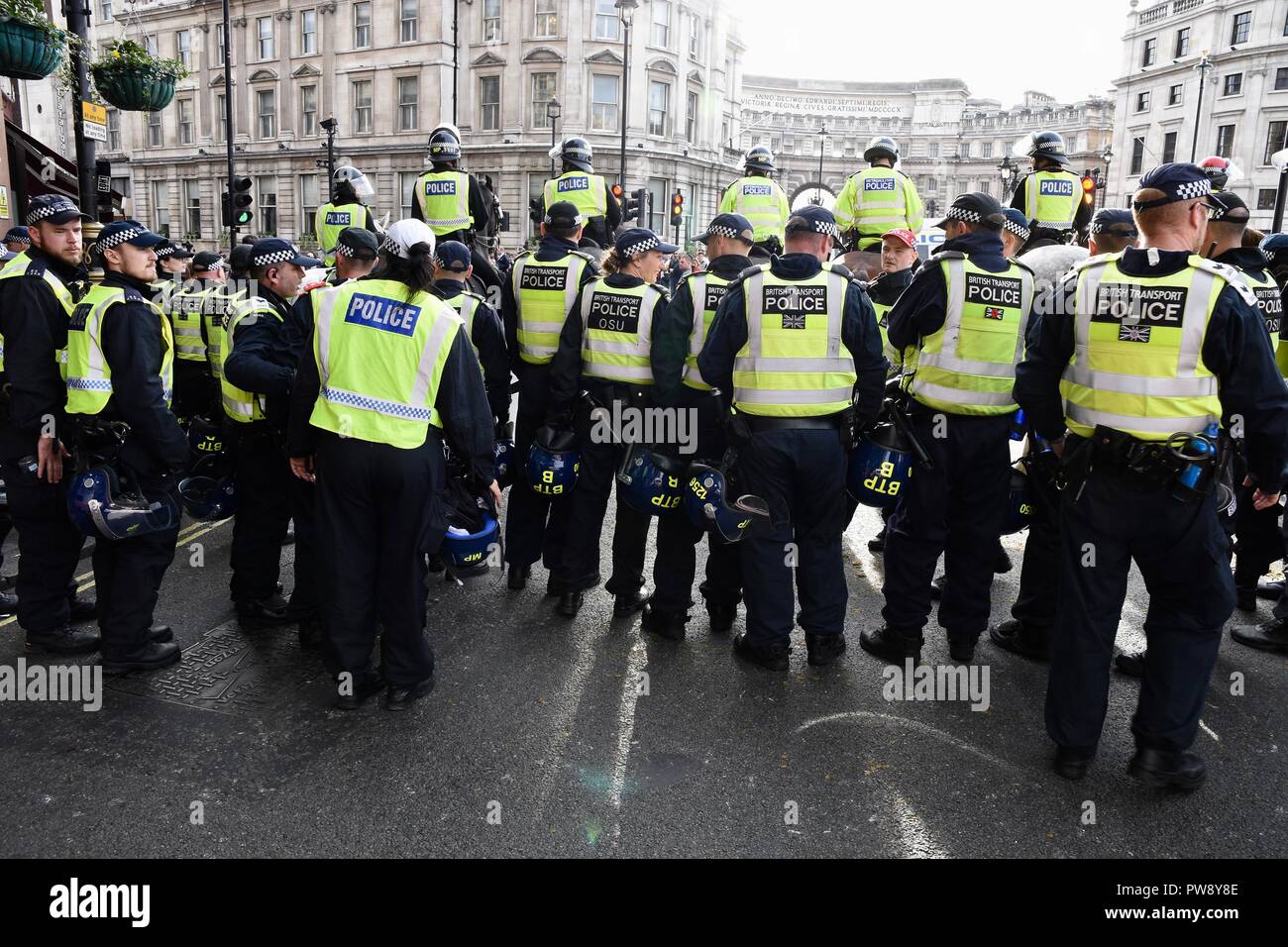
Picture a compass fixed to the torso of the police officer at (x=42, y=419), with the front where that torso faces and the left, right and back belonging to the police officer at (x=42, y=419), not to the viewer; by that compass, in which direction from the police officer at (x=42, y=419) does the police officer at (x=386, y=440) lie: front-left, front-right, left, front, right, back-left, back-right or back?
front-right

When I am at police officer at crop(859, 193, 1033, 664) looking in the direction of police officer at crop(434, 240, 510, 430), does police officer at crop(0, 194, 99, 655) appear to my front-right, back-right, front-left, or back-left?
front-left

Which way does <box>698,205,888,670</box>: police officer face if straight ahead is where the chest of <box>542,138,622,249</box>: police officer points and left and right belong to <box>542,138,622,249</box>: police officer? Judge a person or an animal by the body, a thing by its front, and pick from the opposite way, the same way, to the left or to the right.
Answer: the same way

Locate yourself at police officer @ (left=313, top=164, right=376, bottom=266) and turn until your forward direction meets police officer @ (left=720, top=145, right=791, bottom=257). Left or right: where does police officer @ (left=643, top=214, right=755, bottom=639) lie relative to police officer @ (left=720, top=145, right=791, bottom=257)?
right

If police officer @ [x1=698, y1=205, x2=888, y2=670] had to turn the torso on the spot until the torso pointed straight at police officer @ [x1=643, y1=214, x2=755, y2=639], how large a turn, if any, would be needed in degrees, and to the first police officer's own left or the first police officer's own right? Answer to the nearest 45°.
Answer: approximately 45° to the first police officer's own left

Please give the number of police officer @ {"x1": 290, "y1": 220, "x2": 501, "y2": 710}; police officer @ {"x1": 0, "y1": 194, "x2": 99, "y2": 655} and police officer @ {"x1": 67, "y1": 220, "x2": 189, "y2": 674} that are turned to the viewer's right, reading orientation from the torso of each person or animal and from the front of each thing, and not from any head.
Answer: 2

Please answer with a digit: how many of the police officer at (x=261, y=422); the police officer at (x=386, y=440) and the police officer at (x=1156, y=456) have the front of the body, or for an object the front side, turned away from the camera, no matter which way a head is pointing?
2

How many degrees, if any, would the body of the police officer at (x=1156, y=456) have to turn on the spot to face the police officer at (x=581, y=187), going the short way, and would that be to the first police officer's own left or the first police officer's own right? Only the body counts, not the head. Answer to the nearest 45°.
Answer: approximately 45° to the first police officer's own left

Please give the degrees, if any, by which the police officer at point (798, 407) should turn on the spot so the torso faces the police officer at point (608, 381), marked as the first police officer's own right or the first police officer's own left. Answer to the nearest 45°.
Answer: approximately 45° to the first police officer's own left

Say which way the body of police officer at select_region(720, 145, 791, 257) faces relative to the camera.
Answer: away from the camera

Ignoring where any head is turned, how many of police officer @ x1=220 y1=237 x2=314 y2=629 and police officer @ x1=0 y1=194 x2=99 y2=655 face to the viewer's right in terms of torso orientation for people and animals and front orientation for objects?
2

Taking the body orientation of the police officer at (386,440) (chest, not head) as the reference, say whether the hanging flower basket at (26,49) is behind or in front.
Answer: in front

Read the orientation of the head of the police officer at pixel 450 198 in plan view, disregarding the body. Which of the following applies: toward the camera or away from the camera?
away from the camera

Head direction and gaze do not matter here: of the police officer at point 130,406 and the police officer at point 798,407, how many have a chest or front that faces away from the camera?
1

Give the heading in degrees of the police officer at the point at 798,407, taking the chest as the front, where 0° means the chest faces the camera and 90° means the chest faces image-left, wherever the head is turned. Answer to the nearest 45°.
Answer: approximately 180°

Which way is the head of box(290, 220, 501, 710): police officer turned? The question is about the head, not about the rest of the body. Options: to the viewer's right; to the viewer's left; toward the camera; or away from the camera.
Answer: away from the camera

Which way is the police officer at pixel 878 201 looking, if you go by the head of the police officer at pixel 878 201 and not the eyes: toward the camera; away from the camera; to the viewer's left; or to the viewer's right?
away from the camera
